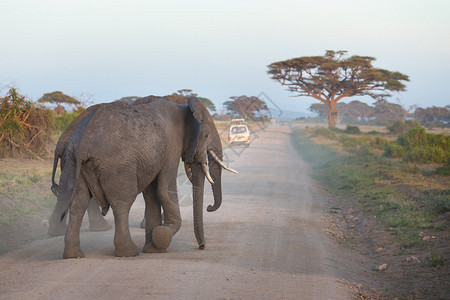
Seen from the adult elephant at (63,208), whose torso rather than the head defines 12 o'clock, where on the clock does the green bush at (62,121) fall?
The green bush is roughly at 9 o'clock from the adult elephant.

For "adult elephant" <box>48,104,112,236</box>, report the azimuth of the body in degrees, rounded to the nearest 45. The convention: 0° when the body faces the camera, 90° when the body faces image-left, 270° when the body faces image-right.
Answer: approximately 270°

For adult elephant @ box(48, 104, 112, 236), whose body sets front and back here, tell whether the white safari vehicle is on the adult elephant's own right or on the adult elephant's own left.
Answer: on the adult elephant's own left

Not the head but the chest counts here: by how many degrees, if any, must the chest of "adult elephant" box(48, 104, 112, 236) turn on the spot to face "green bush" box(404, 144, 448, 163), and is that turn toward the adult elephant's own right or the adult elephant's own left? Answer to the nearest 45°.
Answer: approximately 45° to the adult elephant's own left

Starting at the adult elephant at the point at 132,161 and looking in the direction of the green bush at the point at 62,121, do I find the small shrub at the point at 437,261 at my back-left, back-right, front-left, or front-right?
back-right

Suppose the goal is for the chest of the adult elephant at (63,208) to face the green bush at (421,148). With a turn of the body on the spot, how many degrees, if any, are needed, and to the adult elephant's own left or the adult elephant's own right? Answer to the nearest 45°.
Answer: approximately 45° to the adult elephant's own left
